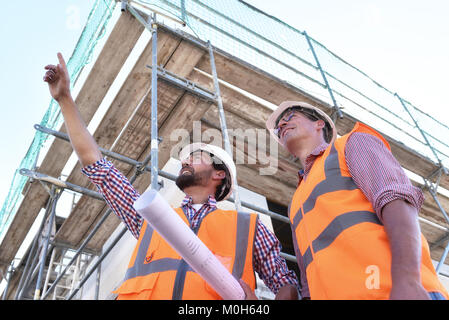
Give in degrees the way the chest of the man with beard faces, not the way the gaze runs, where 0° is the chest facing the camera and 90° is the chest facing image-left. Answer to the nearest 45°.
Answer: approximately 45°

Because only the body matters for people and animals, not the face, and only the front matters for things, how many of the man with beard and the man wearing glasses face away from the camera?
0

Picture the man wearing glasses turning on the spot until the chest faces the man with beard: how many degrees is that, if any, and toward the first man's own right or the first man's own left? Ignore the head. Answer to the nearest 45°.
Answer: approximately 90° to the first man's own right

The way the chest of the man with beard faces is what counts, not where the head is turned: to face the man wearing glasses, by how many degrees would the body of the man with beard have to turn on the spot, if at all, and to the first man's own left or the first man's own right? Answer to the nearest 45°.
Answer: approximately 90° to the first man's own left

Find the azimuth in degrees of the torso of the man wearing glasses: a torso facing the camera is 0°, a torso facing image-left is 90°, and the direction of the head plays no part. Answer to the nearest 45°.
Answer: approximately 45°
